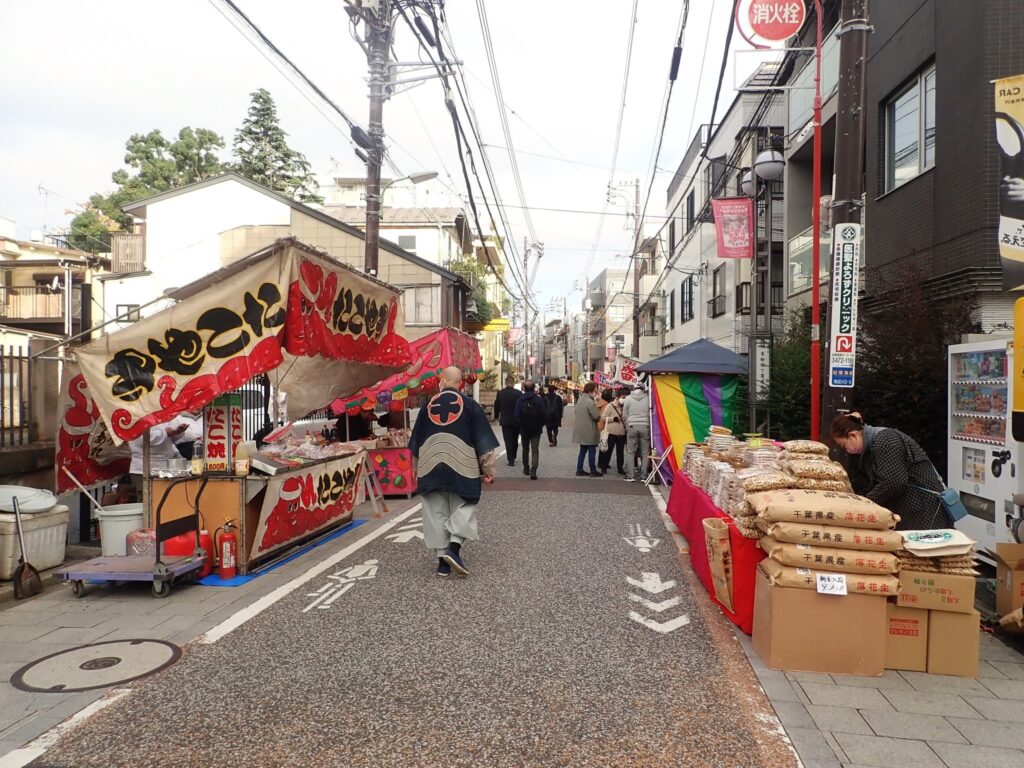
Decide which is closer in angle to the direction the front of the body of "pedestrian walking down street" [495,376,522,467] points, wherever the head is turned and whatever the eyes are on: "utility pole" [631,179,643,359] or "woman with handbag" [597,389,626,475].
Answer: the utility pole

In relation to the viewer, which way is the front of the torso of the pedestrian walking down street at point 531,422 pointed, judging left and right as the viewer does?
facing away from the viewer

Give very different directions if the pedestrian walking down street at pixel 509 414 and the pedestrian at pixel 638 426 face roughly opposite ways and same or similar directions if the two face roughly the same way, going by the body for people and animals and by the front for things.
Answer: same or similar directions

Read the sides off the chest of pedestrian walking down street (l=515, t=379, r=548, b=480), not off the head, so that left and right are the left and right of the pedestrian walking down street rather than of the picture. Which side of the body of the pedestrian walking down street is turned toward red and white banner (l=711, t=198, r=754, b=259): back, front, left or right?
right

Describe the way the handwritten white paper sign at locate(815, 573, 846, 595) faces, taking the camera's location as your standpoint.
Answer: facing the viewer

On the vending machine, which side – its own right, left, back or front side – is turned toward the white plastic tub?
front

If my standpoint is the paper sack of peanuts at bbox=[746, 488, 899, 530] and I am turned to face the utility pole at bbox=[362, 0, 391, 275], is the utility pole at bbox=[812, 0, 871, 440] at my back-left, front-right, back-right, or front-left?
front-right

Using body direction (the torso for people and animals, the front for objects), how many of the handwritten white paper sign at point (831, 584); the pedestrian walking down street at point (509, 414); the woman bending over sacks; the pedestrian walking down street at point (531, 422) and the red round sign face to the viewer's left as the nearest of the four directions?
1

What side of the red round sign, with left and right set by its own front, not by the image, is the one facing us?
front

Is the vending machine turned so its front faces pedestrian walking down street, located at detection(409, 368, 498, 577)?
yes

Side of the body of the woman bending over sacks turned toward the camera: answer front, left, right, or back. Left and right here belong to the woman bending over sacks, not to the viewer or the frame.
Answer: left

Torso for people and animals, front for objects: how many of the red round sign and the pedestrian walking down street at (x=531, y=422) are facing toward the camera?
1
